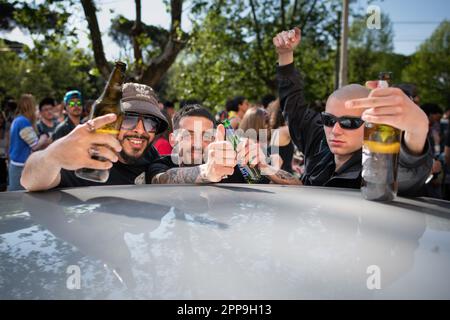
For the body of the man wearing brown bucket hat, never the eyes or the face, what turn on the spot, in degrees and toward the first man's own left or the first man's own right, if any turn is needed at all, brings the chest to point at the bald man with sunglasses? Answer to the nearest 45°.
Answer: approximately 90° to the first man's own left

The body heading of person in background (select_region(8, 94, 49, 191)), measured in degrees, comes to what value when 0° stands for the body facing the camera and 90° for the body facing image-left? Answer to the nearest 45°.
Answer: approximately 225°

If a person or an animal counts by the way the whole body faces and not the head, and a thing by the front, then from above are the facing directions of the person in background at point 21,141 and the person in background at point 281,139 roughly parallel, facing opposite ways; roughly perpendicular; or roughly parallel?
roughly perpendicular

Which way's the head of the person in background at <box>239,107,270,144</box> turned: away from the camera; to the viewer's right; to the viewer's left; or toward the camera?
away from the camera

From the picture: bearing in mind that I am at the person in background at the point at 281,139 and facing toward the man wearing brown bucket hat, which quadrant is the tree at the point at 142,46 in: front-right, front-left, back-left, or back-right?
back-right

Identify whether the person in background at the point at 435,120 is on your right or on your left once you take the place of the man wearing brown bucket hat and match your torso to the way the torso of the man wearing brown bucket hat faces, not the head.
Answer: on your left

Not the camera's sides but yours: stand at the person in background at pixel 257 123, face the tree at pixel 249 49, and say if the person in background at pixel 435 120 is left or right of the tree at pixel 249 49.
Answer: right

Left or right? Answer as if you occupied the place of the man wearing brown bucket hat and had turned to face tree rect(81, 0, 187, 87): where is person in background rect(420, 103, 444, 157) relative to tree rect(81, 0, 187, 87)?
right

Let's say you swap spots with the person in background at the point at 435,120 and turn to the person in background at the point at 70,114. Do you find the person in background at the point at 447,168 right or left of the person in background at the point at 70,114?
left

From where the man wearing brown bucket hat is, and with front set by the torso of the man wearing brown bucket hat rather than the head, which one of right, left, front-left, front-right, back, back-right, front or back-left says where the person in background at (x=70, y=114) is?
back

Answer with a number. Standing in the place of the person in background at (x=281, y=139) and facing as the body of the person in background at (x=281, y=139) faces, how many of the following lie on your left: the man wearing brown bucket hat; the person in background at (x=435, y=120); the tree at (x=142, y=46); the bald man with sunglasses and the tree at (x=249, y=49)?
2

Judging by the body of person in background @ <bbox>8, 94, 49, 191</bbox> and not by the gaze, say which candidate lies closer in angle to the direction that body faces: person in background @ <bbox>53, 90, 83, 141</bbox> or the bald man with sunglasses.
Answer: the person in background
